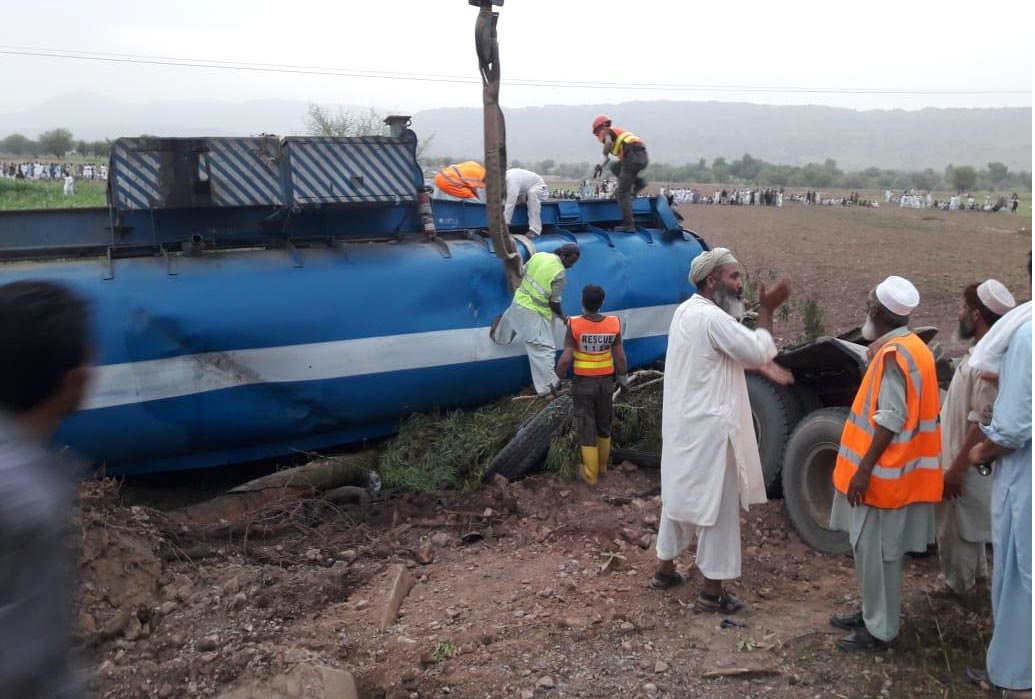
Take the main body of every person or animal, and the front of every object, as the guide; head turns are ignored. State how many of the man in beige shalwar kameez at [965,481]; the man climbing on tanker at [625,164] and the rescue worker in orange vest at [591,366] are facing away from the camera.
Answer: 1

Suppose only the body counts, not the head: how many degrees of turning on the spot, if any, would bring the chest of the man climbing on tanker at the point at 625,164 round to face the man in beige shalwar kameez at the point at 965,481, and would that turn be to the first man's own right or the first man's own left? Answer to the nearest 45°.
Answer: approximately 90° to the first man's own left

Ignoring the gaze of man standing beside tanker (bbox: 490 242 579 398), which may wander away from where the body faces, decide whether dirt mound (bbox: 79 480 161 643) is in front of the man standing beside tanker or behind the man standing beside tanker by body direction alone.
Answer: behind

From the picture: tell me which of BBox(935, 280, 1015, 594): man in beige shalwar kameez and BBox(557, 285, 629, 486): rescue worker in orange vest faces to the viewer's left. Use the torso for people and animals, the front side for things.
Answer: the man in beige shalwar kameez

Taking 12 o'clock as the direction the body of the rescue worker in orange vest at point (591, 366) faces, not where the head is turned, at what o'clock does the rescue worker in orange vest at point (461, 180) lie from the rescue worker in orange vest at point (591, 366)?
the rescue worker in orange vest at point (461, 180) is roughly at 11 o'clock from the rescue worker in orange vest at point (591, 366).

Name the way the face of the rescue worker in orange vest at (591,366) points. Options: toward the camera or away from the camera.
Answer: away from the camera

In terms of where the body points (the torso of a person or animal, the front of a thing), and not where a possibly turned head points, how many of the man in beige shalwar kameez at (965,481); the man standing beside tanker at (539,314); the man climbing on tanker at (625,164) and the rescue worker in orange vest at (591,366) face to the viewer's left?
2

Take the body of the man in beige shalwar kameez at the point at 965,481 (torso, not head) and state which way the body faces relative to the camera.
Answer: to the viewer's left

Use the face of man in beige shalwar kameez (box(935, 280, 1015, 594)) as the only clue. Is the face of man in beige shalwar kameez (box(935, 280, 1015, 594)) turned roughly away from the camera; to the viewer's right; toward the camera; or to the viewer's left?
to the viewer's left

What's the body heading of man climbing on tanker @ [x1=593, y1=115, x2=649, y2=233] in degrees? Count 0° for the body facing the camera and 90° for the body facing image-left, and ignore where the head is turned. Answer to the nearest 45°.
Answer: approximately 90°

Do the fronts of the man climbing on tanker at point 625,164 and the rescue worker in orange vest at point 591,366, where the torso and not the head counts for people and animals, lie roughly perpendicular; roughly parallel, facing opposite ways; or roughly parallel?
roughly perpendicular

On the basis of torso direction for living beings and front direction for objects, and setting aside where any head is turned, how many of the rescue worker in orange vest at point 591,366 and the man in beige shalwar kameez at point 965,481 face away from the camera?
1

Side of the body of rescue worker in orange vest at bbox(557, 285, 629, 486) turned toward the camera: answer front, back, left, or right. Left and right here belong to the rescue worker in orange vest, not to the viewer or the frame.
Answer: back

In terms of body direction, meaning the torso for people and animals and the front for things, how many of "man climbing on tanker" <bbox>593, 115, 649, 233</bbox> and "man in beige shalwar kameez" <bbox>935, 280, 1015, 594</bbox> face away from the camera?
0

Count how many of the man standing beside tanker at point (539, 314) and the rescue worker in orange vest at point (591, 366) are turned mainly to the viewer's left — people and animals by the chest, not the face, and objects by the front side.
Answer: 0
